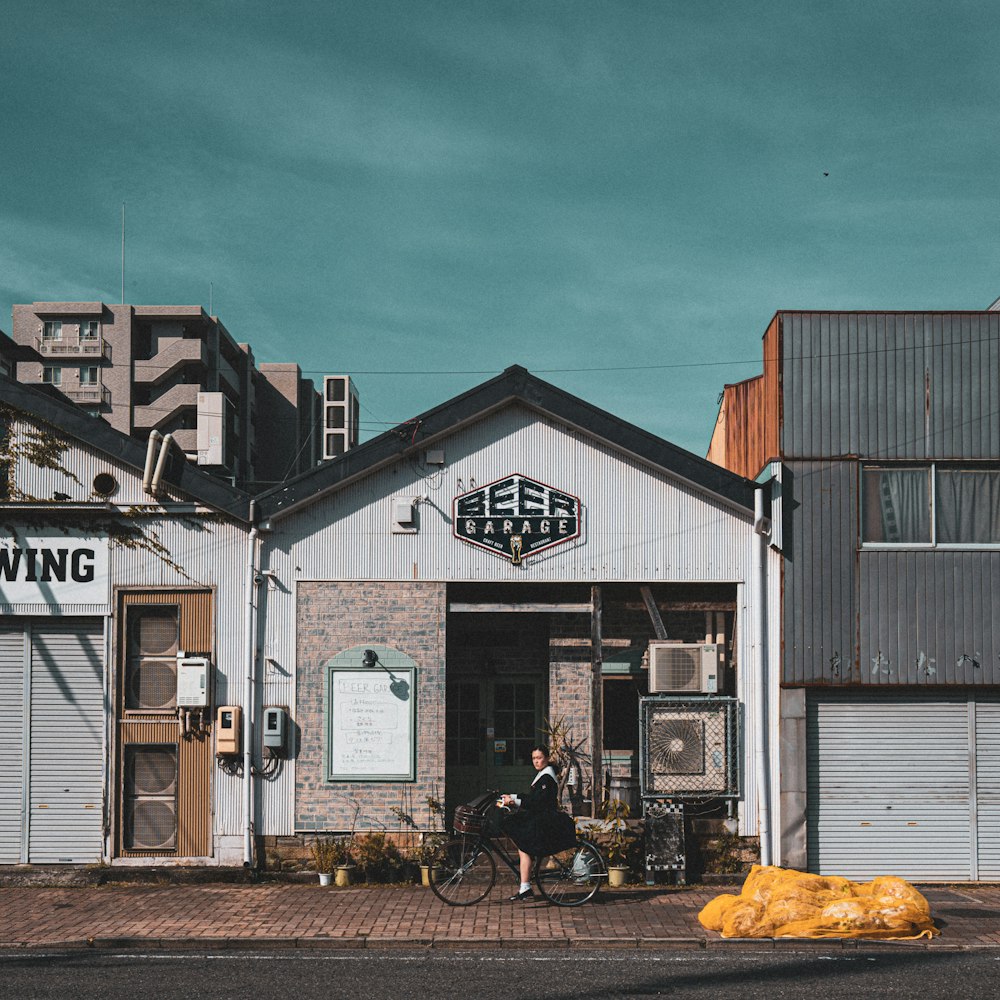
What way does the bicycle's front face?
to the viewer's left

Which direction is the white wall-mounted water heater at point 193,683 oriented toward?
toward the camera

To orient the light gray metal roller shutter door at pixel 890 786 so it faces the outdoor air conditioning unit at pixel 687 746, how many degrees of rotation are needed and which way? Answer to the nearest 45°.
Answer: approximately 90° to its right

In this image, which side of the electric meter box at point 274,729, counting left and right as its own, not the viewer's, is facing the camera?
front

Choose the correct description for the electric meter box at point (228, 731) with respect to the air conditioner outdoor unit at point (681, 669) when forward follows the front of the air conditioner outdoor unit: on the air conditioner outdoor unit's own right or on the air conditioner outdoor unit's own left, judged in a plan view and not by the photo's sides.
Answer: on the air conditioner outdoor unit's own right

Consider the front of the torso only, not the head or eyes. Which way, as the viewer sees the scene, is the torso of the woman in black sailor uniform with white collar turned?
to the viewer's left

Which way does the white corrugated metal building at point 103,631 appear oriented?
toward the camera

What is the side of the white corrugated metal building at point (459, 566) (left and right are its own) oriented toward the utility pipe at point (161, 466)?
right

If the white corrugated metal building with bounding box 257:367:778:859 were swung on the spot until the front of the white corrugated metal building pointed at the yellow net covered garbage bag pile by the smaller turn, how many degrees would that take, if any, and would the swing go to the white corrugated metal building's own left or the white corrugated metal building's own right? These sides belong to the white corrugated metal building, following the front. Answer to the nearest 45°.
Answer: approximately 45° to the white corrugated metal building's own left

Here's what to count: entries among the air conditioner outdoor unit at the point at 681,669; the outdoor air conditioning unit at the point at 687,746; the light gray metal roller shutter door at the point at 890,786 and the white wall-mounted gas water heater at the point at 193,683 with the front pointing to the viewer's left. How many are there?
0

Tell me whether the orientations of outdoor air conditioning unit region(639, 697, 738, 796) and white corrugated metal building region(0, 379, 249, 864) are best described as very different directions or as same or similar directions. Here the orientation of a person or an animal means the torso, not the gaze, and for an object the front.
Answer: same or similar directions
